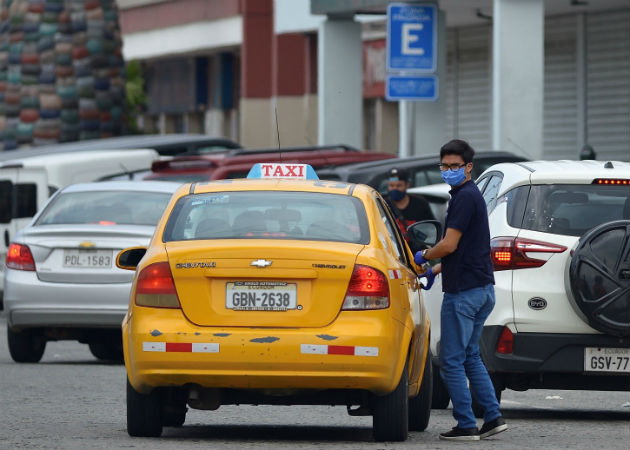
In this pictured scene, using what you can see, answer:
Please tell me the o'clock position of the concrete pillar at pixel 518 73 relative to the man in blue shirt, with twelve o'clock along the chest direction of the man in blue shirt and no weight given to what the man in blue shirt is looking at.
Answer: The concrete pillar is roughly at 3 o'clock from the man in blue shirt.

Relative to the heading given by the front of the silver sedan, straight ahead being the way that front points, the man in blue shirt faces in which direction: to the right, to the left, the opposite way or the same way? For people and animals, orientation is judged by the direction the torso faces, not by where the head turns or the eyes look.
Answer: to the left

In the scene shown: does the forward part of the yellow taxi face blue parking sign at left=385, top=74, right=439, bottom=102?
yes

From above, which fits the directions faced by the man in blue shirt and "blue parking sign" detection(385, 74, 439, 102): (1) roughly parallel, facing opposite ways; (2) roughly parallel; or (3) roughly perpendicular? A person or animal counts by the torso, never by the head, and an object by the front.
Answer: roughly perpendicular

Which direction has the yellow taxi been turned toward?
away from the camera

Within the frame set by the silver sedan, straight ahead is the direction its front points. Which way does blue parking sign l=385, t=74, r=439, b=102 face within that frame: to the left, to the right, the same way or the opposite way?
the opposite way

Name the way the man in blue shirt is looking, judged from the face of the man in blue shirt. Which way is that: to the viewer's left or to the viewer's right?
to the viewer's left

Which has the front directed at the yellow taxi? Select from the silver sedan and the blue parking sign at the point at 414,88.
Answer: the blue parking sign

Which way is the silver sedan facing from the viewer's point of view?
away from the camera

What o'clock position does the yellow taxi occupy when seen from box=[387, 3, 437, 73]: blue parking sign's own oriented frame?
The yellow taxi is roughly at 12 o'clock from the blue parking sign.

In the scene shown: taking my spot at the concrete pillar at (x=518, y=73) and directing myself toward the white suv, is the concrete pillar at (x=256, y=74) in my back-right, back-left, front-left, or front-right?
back-right

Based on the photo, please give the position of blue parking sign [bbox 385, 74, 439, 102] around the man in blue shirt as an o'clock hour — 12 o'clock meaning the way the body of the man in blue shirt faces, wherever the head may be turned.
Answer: The blue parking sign is roughly at 3 o'clock from the man in blue shirt.

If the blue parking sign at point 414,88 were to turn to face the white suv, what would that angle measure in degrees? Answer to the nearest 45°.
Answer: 0° — it already faces it

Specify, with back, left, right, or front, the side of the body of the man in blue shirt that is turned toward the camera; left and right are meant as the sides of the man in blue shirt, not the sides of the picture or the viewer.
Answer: left

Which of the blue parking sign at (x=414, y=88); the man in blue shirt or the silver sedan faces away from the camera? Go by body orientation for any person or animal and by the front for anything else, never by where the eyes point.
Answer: the silver sedan
